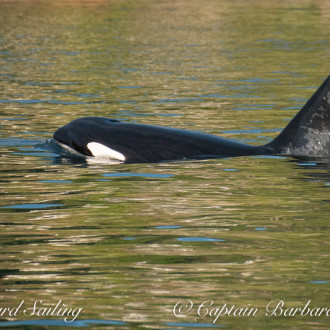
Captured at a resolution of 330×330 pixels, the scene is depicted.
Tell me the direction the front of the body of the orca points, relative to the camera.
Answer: to the viewer's left
